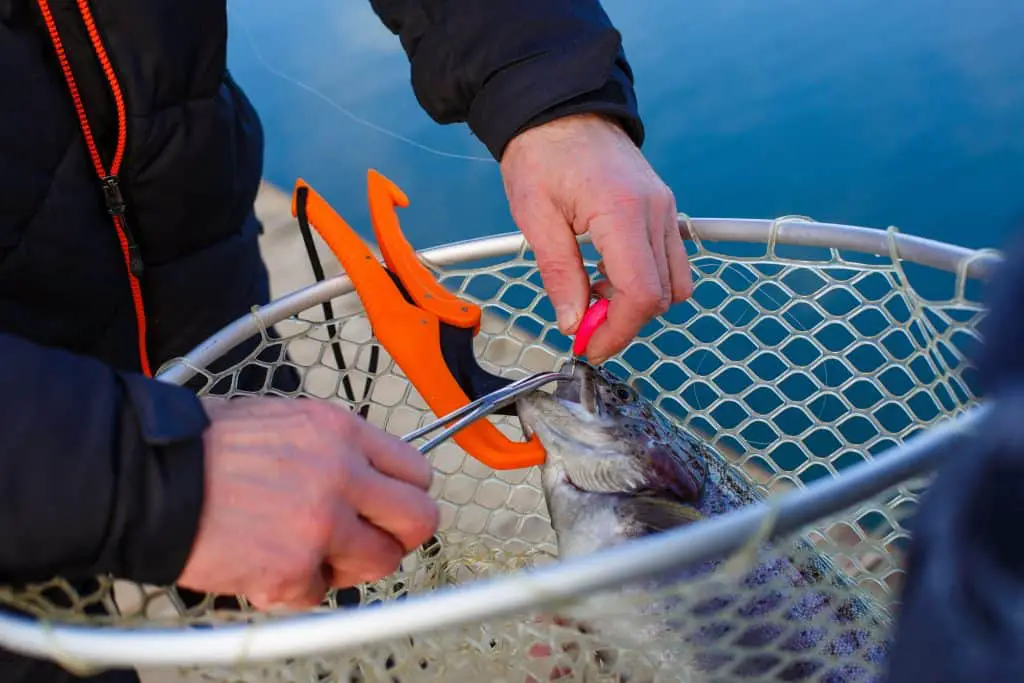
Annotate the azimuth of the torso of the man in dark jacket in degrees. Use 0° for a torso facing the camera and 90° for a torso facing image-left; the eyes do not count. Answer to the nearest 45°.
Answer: approximately 315°
